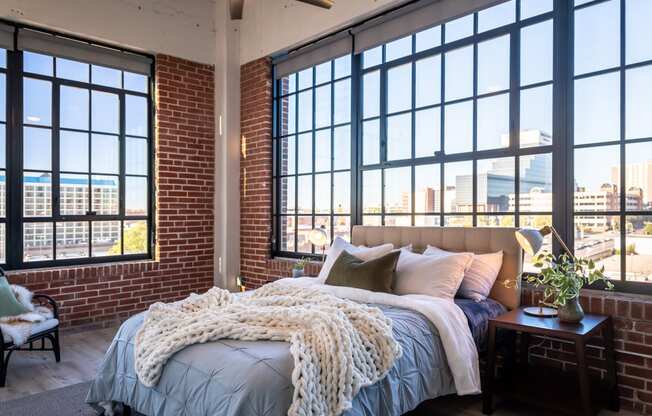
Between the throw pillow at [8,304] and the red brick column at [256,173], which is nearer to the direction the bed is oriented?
the throw pillow

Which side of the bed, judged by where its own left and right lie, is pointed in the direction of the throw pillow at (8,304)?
right

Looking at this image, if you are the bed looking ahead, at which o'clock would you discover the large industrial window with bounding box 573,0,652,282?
The large industrial window is roughly at 7 o'clock from the bed.

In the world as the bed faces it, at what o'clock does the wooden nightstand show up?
The wooden nightstand is roughly at 7 o'clock from the bed.

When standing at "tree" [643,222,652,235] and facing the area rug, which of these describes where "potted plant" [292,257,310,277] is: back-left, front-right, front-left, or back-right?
front-right

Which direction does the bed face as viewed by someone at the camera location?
facing the viewer and to the left of the viewer

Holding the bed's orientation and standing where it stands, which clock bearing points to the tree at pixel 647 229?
The tree is roughly at 7 o'clock from the bed.

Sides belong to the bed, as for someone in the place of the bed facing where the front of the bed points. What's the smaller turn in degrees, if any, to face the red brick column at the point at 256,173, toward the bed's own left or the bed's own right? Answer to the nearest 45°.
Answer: approximately 135° to the bed's own right

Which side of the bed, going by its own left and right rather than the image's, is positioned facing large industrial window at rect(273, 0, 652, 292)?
back

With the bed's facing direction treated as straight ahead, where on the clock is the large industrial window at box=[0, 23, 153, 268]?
The large industrial window is roughly at 3 o'clock from the bed.

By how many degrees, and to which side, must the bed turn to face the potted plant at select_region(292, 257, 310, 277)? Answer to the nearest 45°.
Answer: approximately 135° to its right
